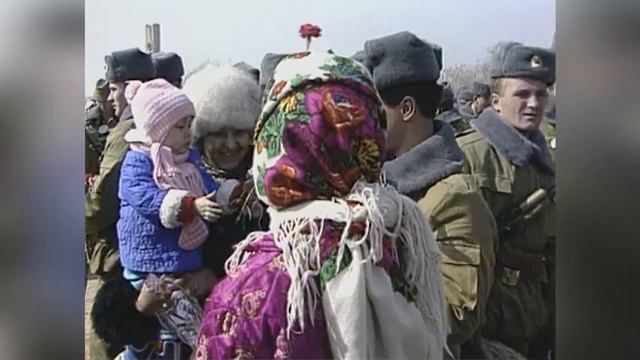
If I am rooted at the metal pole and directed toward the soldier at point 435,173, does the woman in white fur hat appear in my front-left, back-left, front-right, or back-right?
front-right

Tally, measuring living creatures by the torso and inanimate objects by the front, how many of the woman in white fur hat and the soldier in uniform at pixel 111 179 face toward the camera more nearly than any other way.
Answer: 1

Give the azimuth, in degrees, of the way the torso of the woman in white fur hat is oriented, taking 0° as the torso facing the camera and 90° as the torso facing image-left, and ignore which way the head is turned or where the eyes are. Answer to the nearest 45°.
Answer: approximately 0°
